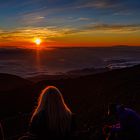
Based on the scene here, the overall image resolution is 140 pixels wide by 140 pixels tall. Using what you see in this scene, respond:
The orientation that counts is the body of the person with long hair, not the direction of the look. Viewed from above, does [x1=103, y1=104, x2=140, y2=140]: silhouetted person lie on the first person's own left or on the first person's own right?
on the first person's own right

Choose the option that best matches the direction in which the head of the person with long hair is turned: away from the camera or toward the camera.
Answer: away from the camera

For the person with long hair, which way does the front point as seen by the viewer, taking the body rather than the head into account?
away from the camera
